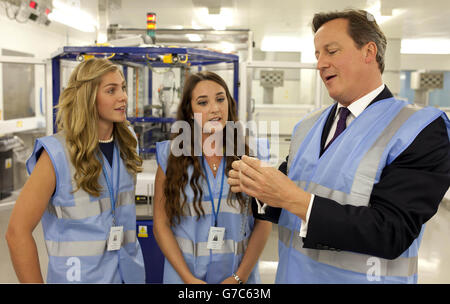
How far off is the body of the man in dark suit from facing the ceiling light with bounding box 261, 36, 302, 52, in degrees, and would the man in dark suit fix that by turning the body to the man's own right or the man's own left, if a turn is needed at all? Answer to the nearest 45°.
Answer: approximately 135° to the man's own right

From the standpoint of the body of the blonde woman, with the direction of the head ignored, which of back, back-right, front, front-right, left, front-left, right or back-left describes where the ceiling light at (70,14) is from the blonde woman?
back-left

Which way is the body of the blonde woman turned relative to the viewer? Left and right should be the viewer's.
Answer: facing the viewer and to the right of the viewer

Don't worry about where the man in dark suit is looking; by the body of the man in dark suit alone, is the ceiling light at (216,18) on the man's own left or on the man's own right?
on the man's own right

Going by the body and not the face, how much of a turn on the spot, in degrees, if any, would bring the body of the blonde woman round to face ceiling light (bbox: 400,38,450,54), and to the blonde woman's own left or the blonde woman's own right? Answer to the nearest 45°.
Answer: approximately 90° to the blonde woman's own left

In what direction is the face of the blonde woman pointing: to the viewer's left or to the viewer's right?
to the viewer's right

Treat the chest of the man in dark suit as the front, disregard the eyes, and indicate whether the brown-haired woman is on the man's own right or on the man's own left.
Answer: on the man's own right

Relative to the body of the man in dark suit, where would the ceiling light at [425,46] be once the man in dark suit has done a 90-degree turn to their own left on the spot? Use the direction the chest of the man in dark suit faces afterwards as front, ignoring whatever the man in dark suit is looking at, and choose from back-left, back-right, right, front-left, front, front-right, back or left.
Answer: back-left

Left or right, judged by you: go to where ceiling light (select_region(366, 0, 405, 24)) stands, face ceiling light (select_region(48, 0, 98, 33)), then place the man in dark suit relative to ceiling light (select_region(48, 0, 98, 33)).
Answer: left

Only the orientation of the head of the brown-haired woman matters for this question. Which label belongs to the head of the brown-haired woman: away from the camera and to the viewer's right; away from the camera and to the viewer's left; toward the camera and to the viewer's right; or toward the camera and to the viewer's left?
toward the camera and to the viewer's right

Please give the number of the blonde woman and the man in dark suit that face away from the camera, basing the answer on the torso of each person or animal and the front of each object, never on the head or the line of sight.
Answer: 0

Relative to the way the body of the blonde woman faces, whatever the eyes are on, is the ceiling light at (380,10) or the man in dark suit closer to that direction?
the man in dark suit

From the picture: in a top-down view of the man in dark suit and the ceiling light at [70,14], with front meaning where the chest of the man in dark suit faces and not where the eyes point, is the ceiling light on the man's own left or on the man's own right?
on the man's own right
